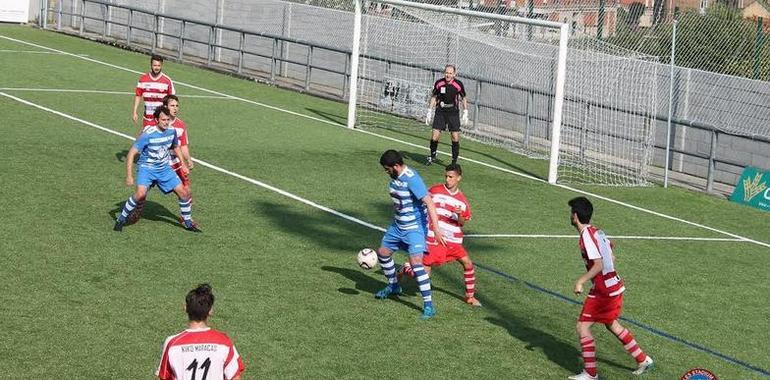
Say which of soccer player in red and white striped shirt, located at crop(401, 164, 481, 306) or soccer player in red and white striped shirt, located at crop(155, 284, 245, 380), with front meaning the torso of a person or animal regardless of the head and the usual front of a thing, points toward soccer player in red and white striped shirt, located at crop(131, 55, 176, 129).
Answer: soccer player in red and white striped shirt, located at crop(155, 284, 245, 380)

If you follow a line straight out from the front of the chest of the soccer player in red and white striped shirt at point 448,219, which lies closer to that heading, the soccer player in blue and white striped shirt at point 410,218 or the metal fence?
the soccer player in blue and white striped shirt

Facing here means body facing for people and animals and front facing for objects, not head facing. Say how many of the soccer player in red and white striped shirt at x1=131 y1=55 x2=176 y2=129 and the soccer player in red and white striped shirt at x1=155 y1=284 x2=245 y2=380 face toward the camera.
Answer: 1

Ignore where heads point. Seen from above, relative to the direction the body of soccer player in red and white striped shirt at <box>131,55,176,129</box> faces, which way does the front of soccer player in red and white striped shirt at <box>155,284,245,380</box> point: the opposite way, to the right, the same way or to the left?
the opposite way

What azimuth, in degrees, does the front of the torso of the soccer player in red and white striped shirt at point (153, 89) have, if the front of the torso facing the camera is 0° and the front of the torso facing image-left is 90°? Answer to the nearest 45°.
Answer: approximately 0°

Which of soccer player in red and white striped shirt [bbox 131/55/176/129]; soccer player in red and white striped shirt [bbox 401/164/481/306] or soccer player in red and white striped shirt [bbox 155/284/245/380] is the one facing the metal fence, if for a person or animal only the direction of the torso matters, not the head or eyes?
soccer player in red and white striped shirt [bbox 155/284/245/380]

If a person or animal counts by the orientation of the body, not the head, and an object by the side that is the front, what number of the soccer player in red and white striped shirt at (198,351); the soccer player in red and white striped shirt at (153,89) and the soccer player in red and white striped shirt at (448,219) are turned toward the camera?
2

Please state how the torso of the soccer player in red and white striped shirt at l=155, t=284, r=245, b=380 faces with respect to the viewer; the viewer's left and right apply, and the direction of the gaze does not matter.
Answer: facing away from the viewer

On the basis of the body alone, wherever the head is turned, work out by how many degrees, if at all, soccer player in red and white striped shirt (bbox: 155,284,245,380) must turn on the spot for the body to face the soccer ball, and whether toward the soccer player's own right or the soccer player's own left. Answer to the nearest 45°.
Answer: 0° — they already face it

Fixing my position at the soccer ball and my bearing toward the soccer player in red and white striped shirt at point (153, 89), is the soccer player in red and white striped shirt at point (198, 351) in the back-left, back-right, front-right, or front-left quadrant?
back-left

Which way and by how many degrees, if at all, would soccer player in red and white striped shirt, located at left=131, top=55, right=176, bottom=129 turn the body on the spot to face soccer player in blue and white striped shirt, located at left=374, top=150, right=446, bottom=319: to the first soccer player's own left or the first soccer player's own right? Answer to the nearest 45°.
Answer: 0° — they already face them
